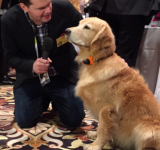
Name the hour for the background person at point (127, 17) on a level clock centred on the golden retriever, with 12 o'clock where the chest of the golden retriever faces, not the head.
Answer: The background person is roughly at 3 o'clock from the golden retriever.

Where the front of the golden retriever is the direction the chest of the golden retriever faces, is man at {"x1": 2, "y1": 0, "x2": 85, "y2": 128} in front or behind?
in front

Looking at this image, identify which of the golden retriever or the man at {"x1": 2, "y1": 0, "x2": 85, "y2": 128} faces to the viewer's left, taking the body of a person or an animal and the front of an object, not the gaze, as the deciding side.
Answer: the golden retriever

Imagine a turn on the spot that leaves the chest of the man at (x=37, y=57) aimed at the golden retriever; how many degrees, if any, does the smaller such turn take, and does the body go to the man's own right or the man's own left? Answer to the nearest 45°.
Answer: approximately 45° to the man's own left

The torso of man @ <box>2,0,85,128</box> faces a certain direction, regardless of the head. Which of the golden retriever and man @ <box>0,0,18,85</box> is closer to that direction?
the golden retriever

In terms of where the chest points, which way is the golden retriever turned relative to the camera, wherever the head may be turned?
to the viewer's left
